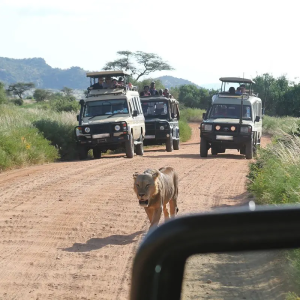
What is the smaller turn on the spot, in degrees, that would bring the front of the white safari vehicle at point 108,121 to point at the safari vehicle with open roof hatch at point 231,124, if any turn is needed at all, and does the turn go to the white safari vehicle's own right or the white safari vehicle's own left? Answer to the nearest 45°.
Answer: approximately 90° to the white safari vehicle's own left

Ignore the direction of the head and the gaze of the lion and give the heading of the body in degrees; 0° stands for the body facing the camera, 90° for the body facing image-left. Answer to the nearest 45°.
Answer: approximately 45°

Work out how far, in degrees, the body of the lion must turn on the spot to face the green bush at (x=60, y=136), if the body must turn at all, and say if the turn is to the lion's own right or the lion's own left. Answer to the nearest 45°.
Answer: approximately 135° to the lion's own right

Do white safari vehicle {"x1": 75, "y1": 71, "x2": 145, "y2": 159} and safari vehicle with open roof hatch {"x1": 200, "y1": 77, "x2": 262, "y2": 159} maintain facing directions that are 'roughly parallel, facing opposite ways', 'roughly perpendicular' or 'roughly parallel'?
roughly parallel

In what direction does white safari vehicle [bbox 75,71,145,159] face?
toward the camera

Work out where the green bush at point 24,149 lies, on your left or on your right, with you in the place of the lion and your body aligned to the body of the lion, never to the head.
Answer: on your right

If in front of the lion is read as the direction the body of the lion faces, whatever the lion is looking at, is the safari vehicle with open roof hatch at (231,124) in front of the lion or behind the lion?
behind

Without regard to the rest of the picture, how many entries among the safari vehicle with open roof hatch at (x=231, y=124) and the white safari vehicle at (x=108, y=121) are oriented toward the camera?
2

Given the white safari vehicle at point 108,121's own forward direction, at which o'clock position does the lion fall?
The lion is roughly at 12 o'clock from the white safari vehicle.

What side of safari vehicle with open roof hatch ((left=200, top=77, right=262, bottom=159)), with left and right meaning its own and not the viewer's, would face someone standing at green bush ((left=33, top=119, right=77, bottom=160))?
right

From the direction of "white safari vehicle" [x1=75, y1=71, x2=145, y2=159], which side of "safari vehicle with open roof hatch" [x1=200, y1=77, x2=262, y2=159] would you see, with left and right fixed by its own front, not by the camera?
right

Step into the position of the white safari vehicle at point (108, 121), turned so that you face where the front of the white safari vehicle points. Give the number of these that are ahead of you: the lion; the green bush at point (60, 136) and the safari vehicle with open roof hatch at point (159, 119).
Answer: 1

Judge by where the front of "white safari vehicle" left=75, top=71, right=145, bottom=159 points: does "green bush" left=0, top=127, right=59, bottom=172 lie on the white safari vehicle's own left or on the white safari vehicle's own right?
on the white safari vehicle's own right

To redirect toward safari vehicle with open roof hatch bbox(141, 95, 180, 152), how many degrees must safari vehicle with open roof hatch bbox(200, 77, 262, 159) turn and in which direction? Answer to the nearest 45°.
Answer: approximately 135° to its right
